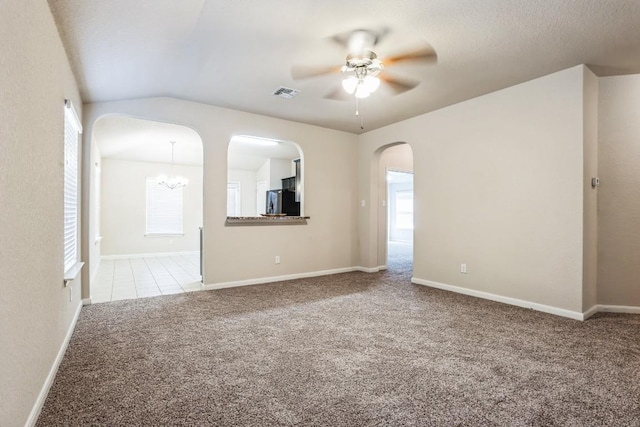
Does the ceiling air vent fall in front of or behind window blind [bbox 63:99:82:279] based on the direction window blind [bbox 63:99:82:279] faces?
in front

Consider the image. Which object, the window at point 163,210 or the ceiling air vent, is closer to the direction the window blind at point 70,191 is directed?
the ceiling air vent

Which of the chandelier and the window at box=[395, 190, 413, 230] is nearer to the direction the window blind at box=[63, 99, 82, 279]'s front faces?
the window

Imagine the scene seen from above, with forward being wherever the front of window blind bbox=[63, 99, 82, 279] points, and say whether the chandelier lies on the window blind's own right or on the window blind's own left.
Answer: on the window blind's own left

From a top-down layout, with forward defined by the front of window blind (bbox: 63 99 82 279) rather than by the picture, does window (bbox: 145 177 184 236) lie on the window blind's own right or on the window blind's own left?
on the window blind's own left

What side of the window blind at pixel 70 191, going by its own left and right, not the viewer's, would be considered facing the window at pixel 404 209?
front

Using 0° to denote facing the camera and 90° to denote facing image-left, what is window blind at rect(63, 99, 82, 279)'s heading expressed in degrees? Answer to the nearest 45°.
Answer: approximately 270°

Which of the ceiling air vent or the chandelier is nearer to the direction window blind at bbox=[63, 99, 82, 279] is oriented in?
the ceiling air vent

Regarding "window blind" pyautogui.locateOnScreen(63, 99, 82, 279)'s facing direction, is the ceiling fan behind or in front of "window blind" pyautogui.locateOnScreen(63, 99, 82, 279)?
in front
